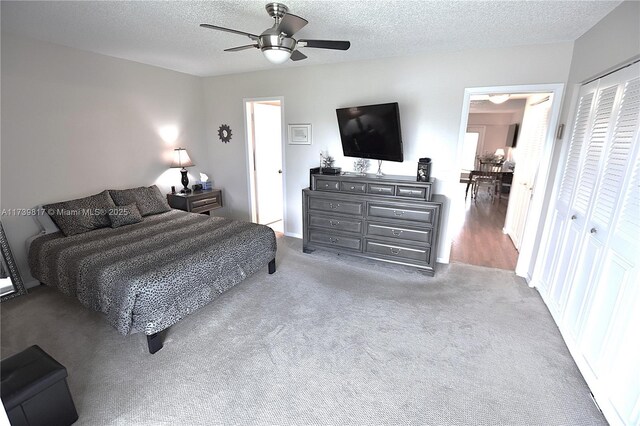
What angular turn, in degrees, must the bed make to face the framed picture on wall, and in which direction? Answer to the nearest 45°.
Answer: approximately 90° to its left

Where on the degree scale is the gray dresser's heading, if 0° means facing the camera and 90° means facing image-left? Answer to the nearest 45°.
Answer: approximately 0°

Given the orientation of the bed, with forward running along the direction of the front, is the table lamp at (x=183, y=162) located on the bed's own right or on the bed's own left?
on the bed's own left

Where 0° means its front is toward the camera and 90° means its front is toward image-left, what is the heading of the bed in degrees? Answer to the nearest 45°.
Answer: approximately 315°

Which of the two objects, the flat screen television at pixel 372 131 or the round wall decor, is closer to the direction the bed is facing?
the flat screen television

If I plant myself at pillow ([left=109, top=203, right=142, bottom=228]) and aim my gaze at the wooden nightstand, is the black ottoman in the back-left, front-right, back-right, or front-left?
back-right

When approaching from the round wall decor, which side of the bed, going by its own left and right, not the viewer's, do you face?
left

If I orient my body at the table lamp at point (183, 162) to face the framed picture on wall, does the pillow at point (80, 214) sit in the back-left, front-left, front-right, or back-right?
back-right

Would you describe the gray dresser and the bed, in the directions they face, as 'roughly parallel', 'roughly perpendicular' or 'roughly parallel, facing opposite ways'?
roughly perpendicular
